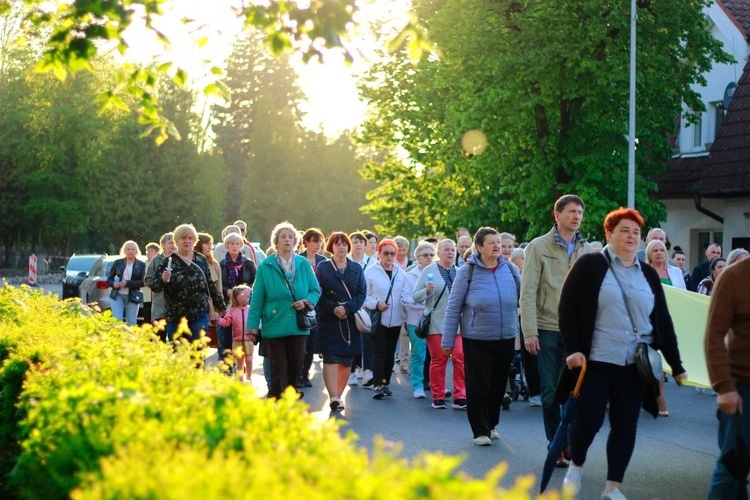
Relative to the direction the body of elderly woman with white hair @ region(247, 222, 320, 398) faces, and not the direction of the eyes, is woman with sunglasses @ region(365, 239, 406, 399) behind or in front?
behind

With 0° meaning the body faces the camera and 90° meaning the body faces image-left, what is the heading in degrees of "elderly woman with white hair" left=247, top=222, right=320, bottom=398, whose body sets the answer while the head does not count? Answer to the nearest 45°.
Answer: approximately 0°

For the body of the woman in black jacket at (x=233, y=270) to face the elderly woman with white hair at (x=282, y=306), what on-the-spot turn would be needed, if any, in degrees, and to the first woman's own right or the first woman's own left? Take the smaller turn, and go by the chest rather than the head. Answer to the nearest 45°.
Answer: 0° — they already face them

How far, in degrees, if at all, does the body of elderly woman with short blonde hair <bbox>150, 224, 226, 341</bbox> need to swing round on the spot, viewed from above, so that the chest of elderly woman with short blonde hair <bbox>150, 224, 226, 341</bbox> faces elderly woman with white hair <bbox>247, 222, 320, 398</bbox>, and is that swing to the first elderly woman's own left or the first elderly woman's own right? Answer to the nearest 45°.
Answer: approximately 45° to the first elderly woman's own left

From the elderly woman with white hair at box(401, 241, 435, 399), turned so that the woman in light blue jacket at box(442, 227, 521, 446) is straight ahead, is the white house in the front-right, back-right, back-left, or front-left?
back-left

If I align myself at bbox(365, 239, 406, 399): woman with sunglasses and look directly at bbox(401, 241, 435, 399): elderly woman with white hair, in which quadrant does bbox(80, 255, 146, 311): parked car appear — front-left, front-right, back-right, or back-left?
back-left

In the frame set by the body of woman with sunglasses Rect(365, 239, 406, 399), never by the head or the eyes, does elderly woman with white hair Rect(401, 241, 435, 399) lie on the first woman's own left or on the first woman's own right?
on the first woman's own left

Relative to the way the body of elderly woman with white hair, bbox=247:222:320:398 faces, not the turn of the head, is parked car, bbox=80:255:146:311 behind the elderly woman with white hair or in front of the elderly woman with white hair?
behind
